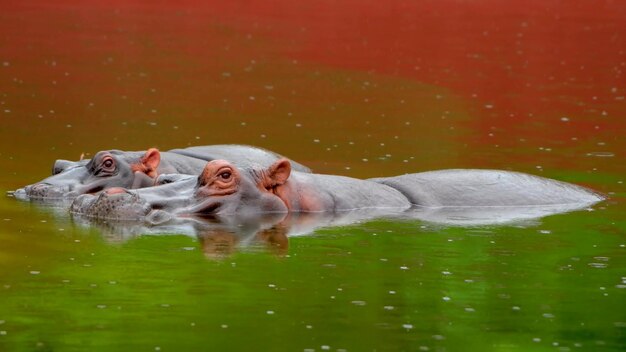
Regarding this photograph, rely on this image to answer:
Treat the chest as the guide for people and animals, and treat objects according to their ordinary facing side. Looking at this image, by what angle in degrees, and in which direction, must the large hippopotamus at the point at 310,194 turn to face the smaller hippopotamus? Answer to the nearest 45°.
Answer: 0° — it already faces it

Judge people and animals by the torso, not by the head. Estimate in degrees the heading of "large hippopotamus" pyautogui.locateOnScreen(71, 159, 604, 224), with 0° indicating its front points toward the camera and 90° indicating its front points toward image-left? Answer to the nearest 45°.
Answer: approximately 90°
